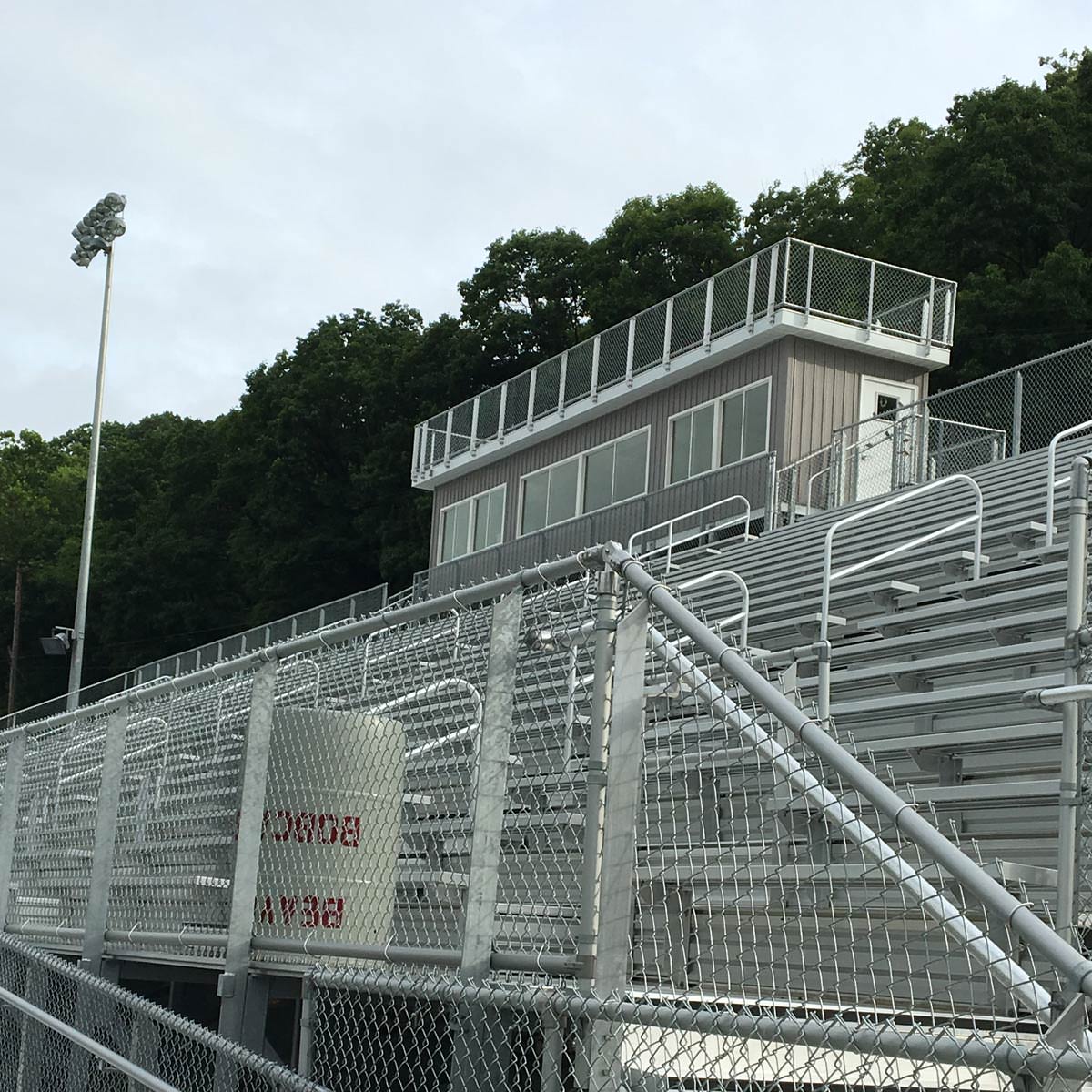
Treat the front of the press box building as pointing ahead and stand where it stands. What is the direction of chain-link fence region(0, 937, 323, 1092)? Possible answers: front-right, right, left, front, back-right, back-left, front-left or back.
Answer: front-left

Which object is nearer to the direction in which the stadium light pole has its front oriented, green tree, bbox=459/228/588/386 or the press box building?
the press box building

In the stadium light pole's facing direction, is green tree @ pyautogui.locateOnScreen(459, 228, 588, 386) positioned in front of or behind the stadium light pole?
behind

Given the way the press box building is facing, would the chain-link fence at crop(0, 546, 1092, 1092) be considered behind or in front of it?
in front

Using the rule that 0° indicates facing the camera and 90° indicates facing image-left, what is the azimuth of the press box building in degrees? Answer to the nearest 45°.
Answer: approximately 45°
